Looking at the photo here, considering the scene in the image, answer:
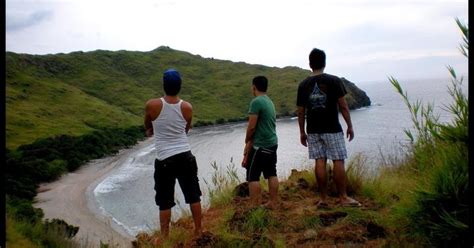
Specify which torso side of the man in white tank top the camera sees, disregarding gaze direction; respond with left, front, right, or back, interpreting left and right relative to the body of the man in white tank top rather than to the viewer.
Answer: back

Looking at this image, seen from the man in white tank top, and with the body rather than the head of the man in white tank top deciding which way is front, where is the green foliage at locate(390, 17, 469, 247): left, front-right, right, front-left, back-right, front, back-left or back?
back-right

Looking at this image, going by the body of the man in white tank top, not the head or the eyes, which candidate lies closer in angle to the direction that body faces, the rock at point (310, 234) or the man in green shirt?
the man in green shirt

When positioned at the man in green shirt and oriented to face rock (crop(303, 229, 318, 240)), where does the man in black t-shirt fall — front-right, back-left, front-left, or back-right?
front-left

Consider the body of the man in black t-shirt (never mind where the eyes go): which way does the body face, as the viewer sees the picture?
away from the camera

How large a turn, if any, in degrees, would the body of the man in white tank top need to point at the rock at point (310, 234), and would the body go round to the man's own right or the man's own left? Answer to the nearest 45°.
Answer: approximately 90° to the man's own right

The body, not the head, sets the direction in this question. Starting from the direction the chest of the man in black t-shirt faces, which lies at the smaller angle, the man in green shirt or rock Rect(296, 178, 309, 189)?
the rock

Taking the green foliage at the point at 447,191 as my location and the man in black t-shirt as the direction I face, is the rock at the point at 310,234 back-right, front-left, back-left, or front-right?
front-left

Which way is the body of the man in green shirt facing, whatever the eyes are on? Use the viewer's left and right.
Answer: facing away from the viewer and to the left of the viewer

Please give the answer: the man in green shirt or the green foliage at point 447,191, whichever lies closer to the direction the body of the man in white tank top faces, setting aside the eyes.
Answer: the man in green shirt

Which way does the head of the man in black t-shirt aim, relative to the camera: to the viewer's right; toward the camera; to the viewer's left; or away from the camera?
away from the camera

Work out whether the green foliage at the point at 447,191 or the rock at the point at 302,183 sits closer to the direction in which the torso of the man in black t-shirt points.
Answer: the rock

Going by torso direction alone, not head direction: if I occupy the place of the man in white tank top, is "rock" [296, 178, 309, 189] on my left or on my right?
on my right

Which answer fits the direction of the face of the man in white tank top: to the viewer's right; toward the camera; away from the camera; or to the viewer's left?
away from the camera

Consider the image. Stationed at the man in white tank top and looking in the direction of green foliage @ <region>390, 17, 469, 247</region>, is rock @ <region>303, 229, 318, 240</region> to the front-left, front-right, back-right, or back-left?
front-left

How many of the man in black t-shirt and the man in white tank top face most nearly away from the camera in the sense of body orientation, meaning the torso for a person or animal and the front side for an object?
2
